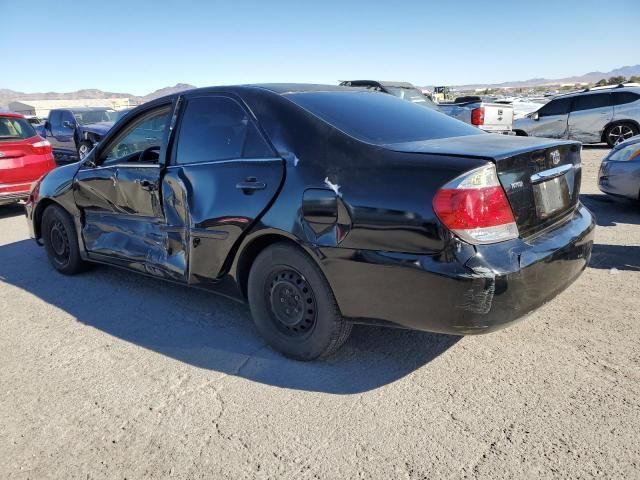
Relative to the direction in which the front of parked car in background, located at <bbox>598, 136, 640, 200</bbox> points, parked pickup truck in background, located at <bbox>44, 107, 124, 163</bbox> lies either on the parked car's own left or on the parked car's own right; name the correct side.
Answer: on the parked car's own right

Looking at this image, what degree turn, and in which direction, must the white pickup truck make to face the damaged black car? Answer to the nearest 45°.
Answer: approximately 135° to its left

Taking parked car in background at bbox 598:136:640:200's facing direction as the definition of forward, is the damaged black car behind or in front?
in front

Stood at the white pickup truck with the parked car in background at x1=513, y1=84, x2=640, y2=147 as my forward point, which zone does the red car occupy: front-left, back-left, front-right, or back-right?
back-right

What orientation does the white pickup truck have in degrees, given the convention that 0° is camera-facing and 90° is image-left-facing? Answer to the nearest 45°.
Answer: approximately 135°

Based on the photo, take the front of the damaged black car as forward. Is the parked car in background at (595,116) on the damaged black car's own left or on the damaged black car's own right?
on the damaged black car's own right

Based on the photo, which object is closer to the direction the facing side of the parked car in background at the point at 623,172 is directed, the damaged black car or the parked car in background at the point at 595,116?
the damaged black car

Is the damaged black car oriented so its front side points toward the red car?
yes

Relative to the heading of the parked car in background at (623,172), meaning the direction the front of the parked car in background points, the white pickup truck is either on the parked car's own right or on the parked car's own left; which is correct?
on the parked car's own right

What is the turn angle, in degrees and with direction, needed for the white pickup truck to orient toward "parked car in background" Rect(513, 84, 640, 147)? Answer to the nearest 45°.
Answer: approximately 135° to its right
